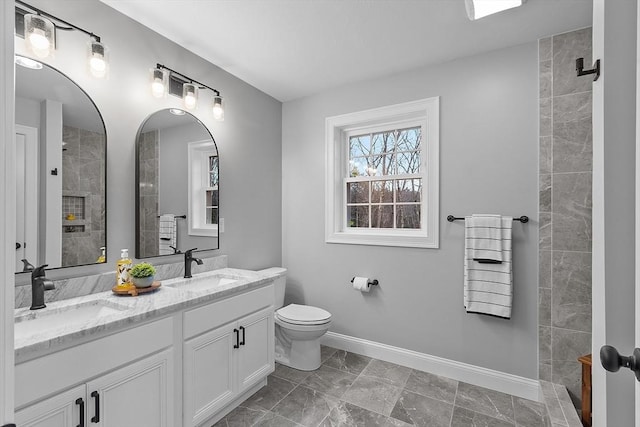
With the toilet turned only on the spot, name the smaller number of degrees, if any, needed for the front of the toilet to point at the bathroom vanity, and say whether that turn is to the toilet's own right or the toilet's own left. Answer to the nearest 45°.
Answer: approximately 90° to the toilet's own right

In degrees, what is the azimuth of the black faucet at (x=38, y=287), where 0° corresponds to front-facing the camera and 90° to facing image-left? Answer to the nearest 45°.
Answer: approximately 315°

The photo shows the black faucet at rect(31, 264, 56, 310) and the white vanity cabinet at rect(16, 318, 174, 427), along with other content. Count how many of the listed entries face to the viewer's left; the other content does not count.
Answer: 0

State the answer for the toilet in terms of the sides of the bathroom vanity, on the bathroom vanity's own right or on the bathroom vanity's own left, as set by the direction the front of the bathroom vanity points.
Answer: on the bathroom vanity's own left

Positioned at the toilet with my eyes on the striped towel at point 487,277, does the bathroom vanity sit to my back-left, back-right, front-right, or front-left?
back-right

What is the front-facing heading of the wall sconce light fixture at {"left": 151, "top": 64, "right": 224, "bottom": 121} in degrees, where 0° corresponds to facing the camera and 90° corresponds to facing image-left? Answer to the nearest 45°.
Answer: approximately 315°

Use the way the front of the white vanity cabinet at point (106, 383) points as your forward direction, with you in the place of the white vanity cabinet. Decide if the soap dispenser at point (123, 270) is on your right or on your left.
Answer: on your left

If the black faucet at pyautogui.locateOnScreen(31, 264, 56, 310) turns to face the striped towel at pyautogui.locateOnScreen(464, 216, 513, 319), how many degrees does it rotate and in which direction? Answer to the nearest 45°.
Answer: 0° — it already faces it
